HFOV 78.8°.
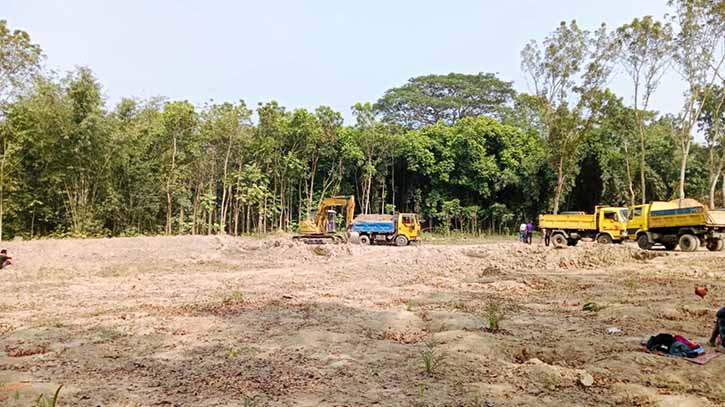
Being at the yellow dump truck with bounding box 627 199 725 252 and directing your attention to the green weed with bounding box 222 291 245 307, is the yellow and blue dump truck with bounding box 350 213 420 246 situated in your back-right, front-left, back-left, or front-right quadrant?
front-right

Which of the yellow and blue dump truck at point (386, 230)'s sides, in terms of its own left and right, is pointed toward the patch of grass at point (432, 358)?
right

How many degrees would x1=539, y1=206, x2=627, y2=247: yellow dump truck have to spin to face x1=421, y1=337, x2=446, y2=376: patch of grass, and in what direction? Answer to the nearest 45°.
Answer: approximately 90° to its right

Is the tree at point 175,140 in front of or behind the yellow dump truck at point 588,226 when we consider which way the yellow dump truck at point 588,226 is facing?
behind

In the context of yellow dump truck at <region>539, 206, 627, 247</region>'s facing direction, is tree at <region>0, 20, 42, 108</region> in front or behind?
behind

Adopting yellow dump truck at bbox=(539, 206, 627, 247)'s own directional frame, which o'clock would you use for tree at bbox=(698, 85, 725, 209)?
The tree is roughly at 10 o'clock from the yellow dump truck.

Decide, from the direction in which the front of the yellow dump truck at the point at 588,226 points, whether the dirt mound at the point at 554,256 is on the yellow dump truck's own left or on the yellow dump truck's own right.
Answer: on the yellow dump truck's own right

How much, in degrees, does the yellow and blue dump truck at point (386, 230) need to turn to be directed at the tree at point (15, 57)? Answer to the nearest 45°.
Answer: approximately 180°

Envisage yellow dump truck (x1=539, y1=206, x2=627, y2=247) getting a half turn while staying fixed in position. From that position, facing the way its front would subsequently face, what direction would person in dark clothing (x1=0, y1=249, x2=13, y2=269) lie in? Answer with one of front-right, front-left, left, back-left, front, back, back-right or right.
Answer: front-left

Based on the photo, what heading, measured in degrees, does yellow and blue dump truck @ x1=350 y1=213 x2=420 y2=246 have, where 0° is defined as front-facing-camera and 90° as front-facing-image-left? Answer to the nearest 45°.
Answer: approximately 270°

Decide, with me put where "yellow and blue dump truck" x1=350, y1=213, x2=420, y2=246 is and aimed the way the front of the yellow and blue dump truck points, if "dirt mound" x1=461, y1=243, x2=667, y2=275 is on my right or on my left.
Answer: on my right

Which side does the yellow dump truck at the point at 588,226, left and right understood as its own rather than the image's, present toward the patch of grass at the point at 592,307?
right

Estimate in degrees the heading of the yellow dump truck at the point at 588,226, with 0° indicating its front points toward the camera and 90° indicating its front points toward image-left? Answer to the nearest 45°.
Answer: approximately 270°

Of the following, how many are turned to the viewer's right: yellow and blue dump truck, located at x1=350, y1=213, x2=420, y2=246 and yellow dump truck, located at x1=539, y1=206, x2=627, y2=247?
2

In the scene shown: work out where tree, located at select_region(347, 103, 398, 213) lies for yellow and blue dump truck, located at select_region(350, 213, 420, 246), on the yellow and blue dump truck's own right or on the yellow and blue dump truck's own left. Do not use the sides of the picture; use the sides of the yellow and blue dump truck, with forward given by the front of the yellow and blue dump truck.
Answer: on the yellow and blue dump truck's own left
